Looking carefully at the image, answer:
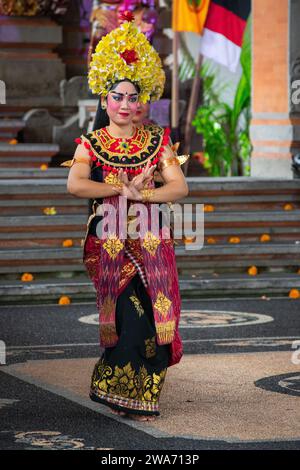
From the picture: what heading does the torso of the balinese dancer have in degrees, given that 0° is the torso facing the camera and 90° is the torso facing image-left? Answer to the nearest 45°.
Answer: approximately 0°

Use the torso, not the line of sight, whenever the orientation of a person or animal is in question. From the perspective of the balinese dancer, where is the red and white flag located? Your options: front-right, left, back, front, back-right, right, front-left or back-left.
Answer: back

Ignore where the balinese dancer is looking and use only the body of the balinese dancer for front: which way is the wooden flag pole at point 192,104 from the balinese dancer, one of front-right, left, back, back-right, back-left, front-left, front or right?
back

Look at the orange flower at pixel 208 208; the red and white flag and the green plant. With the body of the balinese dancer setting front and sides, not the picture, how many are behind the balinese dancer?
3

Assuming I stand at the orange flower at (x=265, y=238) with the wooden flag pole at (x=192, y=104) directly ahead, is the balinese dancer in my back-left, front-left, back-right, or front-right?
back-left

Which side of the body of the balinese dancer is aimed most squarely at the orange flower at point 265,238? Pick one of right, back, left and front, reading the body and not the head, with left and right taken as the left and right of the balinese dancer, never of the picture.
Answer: back

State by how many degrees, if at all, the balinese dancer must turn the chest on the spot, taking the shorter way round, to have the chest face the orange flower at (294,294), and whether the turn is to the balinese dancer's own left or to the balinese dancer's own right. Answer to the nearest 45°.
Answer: approximately 180°

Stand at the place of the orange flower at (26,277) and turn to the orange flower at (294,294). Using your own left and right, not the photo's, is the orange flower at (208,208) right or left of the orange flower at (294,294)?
left

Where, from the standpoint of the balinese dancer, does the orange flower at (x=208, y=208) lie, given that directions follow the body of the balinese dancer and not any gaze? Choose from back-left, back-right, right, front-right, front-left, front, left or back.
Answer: back

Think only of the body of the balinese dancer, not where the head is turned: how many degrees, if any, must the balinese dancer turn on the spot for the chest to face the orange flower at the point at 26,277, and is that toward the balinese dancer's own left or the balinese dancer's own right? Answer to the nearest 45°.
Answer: approximately 180°
